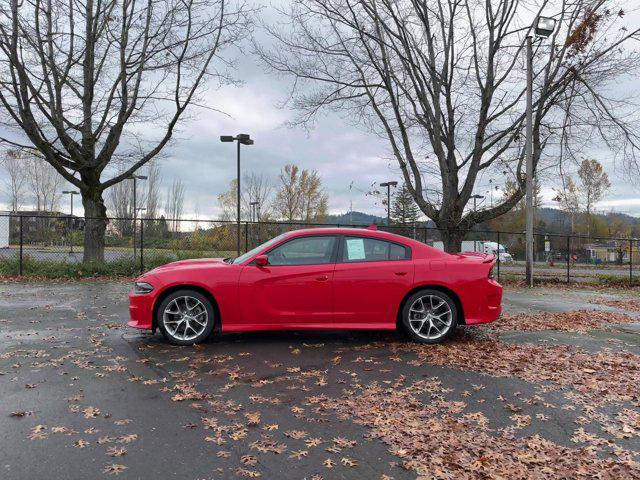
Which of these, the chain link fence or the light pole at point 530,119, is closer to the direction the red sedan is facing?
the chain link fence

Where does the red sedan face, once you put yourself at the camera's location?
facing to the left of the viewer

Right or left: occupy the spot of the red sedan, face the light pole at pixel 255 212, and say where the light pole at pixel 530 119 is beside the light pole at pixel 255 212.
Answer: right

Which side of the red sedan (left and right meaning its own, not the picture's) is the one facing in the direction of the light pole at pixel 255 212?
right

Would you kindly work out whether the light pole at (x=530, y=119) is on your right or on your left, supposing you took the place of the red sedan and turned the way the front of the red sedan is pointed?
on your right

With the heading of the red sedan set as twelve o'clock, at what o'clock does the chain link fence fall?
The chain link fence is roughly at 2 o'clock from the red sedan.
